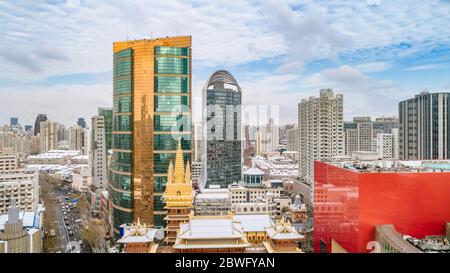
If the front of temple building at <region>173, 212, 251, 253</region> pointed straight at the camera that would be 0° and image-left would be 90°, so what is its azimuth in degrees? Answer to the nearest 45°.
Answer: approximately 0°

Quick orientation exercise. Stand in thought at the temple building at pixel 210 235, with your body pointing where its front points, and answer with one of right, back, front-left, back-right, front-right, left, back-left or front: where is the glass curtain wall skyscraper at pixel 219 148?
back

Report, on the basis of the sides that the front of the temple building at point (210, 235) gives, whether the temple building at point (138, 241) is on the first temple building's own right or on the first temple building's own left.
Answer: on the first temple building's own right

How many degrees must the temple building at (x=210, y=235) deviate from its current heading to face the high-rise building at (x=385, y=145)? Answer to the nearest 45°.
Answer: approximately 135° to its left

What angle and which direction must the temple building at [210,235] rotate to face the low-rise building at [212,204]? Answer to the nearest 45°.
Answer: approximately 180°

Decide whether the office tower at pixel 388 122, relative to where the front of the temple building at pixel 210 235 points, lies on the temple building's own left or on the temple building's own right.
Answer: on the temple building's own left

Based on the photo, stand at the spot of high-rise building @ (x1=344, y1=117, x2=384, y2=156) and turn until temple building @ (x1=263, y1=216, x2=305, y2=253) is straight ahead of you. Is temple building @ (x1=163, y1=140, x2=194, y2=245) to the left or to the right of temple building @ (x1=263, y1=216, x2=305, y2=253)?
right

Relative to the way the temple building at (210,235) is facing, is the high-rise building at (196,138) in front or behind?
behind

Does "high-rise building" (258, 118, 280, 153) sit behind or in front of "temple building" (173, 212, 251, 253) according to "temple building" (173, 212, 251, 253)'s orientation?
behind
